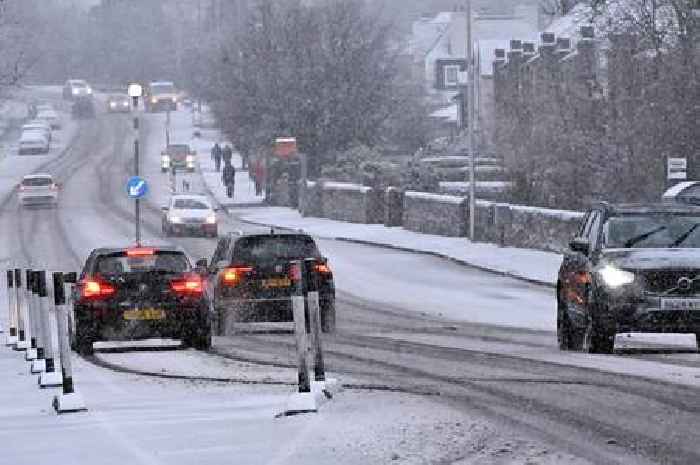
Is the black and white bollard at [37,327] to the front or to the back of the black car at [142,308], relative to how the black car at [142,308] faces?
to the back

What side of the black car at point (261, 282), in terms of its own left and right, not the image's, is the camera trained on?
back

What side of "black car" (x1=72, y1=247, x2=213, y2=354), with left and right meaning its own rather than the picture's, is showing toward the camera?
back

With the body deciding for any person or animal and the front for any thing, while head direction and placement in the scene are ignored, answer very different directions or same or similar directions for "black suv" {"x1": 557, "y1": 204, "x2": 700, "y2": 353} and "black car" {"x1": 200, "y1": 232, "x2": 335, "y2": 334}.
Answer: very different directions

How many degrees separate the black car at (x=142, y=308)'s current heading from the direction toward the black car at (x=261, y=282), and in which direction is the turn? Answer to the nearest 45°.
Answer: approximately 45° to its right

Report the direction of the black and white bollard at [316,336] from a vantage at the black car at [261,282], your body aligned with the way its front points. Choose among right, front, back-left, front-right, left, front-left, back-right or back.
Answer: back

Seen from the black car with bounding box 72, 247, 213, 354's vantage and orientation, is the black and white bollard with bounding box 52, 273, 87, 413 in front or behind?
behind

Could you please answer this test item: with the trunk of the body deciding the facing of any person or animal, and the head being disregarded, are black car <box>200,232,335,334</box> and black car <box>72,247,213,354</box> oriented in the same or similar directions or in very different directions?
same or similar directions

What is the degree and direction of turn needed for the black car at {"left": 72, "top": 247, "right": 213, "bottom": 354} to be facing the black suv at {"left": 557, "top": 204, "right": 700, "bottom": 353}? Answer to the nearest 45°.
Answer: approximately 135° to its right

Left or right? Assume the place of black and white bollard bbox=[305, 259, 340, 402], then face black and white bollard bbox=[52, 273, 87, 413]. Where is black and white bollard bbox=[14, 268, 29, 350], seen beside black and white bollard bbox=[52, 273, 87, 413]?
right

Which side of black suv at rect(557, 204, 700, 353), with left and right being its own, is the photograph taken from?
front

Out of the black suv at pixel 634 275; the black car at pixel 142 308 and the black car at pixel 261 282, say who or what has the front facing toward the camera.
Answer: the black suv

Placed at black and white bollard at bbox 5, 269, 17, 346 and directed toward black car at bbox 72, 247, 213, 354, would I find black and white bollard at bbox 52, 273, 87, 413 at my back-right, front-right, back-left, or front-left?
front-right

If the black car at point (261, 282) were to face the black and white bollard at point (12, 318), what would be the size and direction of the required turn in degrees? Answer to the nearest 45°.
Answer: approximately 90° to its left

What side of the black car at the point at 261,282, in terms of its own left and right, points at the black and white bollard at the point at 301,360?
back
